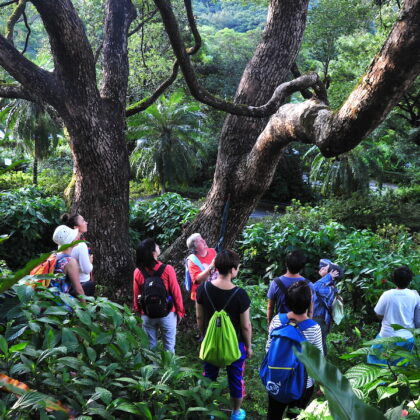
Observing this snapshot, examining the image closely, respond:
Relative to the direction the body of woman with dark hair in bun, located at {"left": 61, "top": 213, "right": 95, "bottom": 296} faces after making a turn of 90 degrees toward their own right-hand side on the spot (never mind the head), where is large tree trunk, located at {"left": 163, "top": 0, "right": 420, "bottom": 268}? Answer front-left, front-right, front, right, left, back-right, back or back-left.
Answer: left

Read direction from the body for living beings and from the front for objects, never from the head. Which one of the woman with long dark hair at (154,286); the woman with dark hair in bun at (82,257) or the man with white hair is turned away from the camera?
the woman with long dark hair at (154,286)

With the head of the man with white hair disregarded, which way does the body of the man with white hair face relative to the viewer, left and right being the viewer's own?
facing the viewer and to the right of the viewer

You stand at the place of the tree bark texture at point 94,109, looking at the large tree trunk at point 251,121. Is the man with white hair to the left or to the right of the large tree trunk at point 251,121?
right

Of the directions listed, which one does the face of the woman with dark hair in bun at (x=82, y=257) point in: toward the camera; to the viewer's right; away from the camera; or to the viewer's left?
to the viewer's right

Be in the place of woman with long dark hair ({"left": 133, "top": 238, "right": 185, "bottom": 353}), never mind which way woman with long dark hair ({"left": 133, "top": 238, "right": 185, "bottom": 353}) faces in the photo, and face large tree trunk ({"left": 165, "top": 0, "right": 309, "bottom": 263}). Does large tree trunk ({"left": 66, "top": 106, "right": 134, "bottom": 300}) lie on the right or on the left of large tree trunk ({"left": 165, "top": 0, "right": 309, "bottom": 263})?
left

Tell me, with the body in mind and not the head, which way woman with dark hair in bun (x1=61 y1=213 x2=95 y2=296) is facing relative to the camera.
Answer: to the viewer's right

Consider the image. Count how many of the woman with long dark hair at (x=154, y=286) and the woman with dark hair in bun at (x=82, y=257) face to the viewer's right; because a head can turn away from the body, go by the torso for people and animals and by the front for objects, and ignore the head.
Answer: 1

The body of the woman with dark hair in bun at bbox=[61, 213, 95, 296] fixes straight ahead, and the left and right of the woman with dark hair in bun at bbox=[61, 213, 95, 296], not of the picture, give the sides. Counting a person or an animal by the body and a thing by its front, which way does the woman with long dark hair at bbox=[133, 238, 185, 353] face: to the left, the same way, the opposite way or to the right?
to the left

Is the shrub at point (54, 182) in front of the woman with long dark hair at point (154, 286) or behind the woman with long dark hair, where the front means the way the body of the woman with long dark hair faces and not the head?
in front

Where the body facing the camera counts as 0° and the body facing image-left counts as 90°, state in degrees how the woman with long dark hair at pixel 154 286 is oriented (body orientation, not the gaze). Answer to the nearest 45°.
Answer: approximately 180°

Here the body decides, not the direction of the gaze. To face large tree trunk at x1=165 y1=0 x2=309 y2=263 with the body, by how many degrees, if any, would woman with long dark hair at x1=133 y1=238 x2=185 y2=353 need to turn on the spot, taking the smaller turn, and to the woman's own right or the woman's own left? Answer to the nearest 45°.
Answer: approximately 45° to the woman's own right

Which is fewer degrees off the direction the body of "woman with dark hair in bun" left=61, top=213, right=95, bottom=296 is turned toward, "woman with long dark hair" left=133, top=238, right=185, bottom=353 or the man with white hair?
the man with white hair

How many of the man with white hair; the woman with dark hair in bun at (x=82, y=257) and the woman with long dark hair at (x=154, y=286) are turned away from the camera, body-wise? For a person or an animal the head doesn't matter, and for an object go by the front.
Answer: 1
